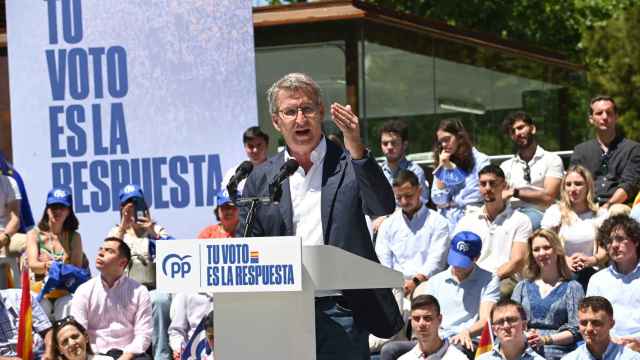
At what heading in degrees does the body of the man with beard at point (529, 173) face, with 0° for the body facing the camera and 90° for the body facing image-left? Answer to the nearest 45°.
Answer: approximately 45°

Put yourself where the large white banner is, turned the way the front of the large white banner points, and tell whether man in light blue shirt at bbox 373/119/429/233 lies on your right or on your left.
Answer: on your left

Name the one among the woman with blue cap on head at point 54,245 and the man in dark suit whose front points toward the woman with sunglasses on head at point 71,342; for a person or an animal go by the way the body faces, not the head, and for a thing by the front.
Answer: the woman with blue cap on head at point 54,245

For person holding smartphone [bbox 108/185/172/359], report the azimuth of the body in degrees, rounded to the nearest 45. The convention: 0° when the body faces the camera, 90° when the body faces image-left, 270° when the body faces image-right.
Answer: approximately 0°

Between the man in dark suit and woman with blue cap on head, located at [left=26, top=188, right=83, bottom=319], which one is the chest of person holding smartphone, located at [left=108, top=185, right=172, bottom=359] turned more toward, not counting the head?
the man in dark suit

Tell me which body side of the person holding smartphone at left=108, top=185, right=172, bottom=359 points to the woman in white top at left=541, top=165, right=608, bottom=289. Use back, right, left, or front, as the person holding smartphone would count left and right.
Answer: left

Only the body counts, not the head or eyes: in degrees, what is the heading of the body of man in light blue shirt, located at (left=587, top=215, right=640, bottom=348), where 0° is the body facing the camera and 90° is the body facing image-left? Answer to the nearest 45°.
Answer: approximately 0°
